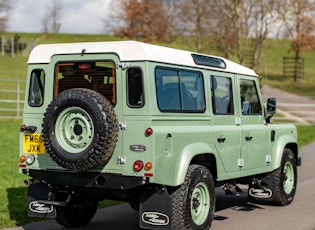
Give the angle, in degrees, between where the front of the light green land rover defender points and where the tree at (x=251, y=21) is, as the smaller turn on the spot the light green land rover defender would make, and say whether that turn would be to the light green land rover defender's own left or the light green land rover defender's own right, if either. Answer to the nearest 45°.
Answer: approximately 45° to the light green land rover defender's own left

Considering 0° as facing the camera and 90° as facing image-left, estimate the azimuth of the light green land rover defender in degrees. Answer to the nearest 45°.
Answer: approximately 225°

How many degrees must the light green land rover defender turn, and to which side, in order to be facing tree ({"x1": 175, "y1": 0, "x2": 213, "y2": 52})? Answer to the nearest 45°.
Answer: approximately 45° to its left
